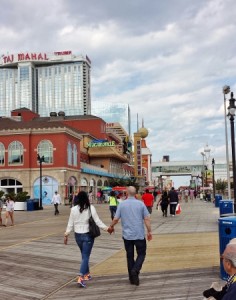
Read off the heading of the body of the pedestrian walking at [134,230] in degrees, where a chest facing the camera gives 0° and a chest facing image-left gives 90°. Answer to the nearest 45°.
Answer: approximately 180°

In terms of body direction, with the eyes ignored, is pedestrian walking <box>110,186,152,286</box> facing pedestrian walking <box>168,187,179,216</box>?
yes

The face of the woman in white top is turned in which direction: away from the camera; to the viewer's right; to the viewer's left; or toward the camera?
away from the camera
